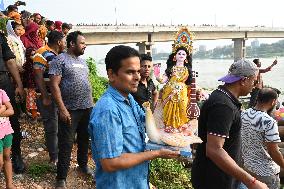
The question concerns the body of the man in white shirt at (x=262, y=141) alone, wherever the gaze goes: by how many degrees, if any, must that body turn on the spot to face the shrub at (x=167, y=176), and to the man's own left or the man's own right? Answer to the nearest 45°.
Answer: approximately 90° to the man's own left

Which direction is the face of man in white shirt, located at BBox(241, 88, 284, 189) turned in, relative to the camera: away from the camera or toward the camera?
away from the camera

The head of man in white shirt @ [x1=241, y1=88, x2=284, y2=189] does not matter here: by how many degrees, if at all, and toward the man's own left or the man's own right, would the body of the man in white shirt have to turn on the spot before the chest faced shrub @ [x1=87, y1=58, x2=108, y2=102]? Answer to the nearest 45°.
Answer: approximately 90° to the man's own left

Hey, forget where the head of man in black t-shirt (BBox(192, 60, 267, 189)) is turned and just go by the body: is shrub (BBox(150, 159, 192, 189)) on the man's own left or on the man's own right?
on the man's own left

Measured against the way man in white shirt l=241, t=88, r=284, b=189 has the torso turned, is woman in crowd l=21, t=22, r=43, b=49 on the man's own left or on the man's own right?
on the man's own left

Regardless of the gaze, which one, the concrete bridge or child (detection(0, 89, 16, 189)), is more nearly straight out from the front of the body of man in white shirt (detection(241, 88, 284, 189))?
the concrete bridge
